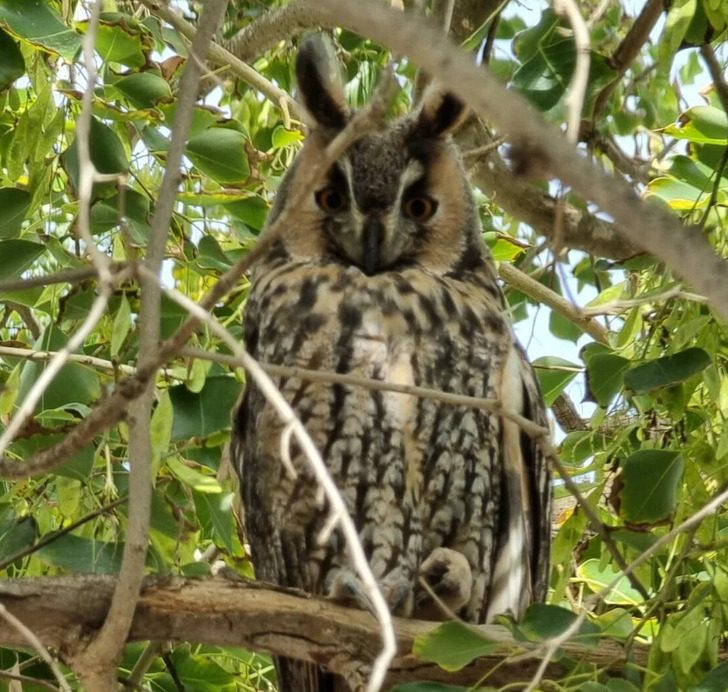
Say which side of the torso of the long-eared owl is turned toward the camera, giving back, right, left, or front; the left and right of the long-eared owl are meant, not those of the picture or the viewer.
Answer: front

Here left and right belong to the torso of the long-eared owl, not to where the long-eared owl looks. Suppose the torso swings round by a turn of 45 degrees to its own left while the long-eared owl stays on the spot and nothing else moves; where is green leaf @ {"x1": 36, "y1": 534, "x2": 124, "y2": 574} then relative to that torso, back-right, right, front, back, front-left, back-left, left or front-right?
right

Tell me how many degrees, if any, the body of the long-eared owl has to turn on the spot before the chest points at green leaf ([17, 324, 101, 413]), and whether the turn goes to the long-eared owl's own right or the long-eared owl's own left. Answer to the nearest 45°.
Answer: approximately 45° to the long-eared owl's own right
